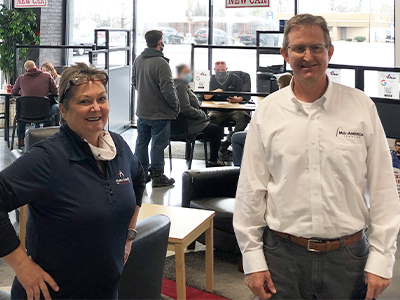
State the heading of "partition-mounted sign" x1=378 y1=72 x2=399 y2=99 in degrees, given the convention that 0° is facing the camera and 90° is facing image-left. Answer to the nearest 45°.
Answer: approximately 0°

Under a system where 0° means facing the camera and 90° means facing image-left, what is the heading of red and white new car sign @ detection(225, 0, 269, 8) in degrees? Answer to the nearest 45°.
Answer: approximately 0°

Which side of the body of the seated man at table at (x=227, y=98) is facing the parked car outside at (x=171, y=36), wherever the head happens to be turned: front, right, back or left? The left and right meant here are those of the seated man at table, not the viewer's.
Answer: back

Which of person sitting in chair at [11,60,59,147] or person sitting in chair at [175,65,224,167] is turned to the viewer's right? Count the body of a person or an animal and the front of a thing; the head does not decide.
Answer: person sitting in chair at [175,65,224,167]

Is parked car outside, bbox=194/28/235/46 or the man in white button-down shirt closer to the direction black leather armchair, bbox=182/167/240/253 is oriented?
the man in white button-down shirt

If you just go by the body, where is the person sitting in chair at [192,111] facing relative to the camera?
to the viewer's right

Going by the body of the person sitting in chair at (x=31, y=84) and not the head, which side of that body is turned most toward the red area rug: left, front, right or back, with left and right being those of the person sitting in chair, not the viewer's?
back

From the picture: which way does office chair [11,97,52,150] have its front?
away from the camera

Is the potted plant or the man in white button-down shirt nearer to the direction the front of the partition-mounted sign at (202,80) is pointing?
the man in white button-down shirt

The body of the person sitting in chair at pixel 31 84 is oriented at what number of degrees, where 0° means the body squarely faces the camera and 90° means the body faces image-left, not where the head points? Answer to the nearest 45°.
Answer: approximately 180°
